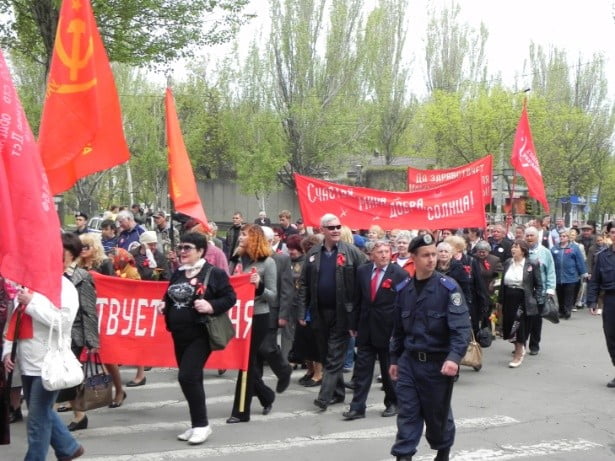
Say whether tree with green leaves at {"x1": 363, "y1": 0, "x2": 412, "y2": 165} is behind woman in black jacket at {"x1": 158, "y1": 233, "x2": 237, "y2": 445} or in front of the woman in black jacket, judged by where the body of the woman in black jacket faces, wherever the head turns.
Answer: behind

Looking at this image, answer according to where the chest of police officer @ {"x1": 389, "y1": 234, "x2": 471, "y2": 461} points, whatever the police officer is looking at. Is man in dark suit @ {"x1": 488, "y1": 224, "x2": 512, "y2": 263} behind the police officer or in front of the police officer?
behind

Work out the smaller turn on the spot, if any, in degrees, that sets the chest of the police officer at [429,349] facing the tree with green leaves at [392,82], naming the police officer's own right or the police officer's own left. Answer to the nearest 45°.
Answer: approximately 135° to the police officer's own right

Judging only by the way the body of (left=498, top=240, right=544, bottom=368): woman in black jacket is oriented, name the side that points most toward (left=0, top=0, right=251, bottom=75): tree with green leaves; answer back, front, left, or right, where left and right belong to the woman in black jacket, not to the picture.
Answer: right

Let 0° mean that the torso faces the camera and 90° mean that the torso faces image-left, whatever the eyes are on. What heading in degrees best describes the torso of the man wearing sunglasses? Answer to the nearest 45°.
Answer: approximately 0°

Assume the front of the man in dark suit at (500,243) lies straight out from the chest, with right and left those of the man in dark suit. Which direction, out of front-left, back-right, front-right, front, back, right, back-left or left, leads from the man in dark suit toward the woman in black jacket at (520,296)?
front-left

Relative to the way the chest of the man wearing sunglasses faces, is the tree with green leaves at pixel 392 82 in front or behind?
behind

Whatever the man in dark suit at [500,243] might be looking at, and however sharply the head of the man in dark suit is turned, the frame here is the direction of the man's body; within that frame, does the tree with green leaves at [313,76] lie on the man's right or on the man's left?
on the man's right

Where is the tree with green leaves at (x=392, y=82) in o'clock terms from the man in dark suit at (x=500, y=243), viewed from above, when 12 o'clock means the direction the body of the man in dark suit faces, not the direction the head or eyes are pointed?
The tree with green leaves is roughly at 4 o'clock from the man in dark suit.

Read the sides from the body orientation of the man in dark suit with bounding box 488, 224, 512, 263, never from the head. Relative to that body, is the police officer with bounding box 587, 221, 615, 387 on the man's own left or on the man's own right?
on the man's own left

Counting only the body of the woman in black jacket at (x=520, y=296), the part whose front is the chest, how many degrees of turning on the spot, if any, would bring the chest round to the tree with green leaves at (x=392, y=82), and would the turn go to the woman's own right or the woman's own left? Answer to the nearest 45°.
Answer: approximately 135° to the woman's own right

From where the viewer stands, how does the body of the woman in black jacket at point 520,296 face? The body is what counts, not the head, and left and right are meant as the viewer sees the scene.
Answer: facing the viewer and to the left of the viewer
